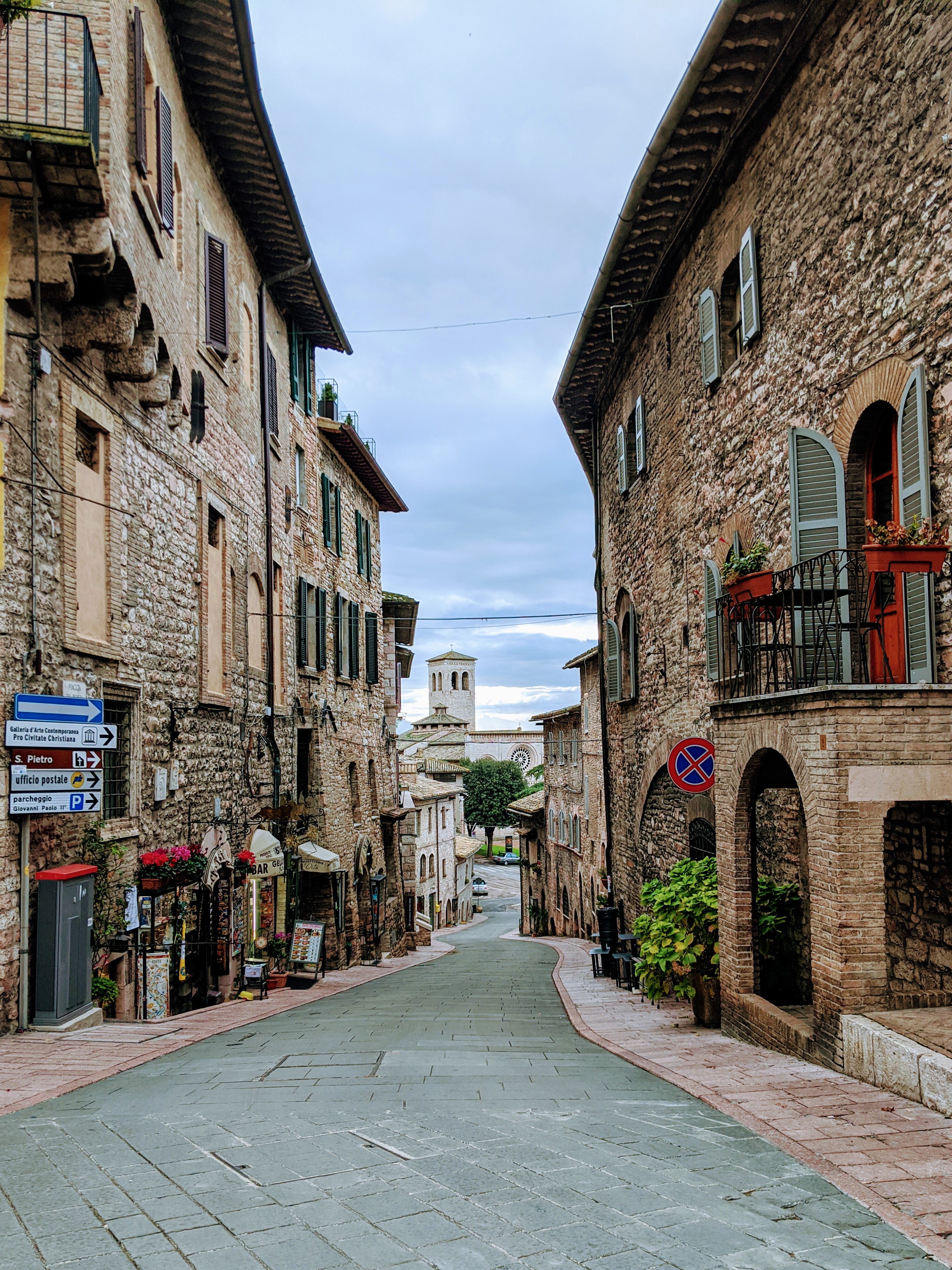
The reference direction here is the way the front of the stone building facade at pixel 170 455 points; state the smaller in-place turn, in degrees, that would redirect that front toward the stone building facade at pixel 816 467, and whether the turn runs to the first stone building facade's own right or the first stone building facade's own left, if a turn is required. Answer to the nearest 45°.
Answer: approximately 45° to the first stone building facade's own right

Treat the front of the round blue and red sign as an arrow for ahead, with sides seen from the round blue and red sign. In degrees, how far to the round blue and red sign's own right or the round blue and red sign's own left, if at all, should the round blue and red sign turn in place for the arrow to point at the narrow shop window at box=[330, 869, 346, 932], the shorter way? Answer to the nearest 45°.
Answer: approximately 135° to the round blue and red sign's own right

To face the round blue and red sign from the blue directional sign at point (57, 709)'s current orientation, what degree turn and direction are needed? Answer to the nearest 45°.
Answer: approximately 90° to its left

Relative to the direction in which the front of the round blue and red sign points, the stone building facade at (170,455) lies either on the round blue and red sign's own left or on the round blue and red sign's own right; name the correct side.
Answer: on the round blue and red sign's own right

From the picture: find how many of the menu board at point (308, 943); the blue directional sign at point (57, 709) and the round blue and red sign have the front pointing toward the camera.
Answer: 3

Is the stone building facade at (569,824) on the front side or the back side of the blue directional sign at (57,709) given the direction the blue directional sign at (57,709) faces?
on the back side

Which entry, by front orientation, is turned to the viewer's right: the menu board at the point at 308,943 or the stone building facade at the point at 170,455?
the stone building facade

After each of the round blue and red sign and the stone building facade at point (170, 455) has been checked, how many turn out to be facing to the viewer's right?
1

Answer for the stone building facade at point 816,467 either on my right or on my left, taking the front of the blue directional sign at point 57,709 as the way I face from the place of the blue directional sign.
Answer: on my left

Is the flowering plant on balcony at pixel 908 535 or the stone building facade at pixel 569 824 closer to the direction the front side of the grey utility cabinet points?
the flowering plant on balcony

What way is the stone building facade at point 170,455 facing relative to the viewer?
to the viewer's right

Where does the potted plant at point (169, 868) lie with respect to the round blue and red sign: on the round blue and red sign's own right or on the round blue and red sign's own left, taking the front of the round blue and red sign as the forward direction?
on the round blue and red sign's own right

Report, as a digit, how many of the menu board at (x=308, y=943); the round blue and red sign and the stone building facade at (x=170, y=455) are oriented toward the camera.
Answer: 2

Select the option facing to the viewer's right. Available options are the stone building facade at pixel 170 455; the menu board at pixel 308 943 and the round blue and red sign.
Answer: the stone building facade

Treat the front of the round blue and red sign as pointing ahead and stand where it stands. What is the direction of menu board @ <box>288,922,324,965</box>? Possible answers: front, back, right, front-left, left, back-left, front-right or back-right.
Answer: back-right
